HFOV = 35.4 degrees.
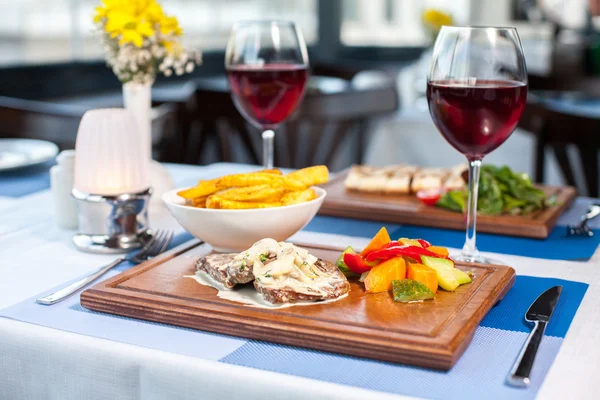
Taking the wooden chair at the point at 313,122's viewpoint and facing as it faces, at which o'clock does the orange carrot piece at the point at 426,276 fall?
The orange carrot piece is roughly at 12 o'clock from the wooden chair.

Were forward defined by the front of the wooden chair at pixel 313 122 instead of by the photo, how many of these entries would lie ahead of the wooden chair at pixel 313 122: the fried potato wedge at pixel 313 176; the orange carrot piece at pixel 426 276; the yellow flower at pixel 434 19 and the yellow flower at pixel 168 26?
3

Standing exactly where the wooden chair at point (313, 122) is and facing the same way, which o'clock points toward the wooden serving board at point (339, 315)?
The wooden serving board is roughly at 12 o'clock from the wooden chair.

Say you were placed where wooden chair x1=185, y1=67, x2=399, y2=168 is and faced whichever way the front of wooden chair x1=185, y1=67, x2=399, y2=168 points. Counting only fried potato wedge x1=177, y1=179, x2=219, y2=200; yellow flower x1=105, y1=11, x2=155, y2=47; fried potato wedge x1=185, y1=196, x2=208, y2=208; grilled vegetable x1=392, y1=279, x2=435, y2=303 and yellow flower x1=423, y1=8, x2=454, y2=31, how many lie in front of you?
4

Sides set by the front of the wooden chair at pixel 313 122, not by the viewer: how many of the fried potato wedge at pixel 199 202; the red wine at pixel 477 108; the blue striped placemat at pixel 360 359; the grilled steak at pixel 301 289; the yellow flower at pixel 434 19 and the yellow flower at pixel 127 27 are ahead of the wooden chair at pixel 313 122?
5

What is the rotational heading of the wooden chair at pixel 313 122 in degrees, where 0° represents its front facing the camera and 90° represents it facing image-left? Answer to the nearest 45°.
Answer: approximately 0°

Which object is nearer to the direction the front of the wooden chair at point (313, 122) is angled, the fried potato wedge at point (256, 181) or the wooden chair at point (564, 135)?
the fried potato wedge

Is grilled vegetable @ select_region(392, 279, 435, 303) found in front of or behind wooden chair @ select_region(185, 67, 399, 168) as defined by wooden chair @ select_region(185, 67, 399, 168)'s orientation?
in front

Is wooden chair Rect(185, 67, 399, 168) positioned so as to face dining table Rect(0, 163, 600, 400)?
yes

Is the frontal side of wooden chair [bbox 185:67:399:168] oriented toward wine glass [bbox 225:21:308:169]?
yes

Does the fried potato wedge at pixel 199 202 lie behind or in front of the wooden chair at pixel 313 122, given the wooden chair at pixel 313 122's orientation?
in front
